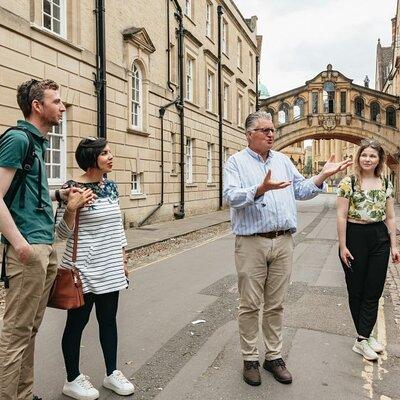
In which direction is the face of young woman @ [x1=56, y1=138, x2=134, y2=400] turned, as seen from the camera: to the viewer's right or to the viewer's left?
to the viewer's right

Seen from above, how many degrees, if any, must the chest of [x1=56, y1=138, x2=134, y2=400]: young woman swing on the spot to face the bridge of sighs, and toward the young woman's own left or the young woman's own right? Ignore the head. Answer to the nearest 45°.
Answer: approximately 90° to the young woman's own left

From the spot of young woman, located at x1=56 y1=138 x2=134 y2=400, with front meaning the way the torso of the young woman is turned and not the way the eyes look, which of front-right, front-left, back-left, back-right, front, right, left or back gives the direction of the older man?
front-left

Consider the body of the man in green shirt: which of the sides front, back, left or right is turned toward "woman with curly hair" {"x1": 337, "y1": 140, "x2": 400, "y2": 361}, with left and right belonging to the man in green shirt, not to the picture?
front

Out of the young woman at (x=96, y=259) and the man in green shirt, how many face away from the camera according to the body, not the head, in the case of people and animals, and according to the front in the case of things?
0

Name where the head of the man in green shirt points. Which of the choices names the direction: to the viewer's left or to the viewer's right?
to the viewer's right

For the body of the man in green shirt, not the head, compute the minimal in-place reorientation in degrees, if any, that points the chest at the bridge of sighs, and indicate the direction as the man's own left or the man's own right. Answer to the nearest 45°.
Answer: approximately 45° to the man's own left

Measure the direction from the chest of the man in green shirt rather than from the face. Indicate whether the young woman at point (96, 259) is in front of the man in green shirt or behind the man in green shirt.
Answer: in front

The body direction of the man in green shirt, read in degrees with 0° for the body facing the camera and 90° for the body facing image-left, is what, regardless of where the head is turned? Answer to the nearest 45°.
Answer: approximately 270°

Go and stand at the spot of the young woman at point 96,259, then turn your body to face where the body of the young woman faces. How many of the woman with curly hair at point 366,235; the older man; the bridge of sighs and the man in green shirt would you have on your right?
1
